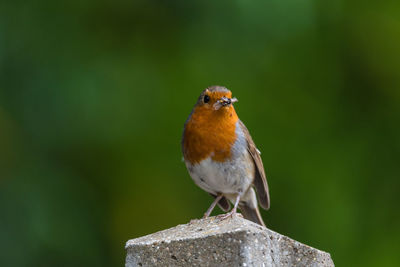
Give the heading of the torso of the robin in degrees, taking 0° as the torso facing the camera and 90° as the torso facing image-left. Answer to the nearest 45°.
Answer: approximately 45°
